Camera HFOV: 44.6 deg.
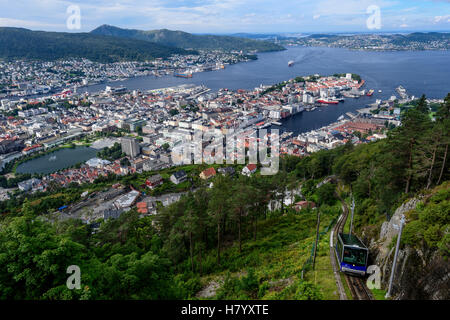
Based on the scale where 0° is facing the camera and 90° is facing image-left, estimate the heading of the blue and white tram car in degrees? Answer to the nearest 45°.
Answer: approximately 0°

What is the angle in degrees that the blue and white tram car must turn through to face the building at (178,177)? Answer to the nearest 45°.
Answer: approximately 135° to its right

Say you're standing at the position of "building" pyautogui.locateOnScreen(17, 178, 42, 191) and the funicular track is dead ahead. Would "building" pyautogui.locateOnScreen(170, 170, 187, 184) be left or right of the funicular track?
left
